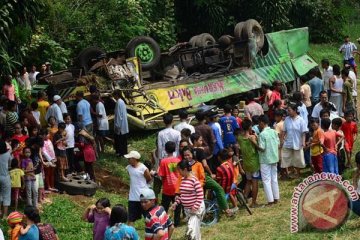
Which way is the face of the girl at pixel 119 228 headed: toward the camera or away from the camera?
away from the camera

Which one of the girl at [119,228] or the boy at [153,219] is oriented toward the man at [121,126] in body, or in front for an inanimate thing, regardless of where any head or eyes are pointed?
the girl

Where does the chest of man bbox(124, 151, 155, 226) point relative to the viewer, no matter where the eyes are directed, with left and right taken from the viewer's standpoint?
facing the viewer and to the left of the viewer
